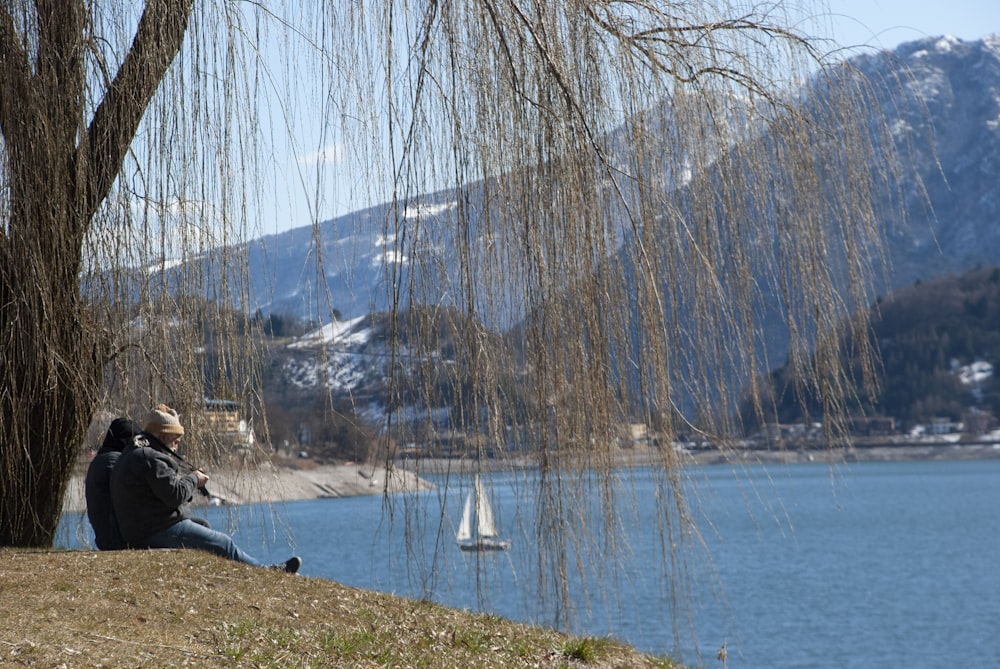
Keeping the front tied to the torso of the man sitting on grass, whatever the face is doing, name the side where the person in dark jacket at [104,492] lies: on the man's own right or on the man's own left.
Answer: on the man's own left

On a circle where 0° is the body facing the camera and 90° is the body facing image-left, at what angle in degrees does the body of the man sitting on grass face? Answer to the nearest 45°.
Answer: approximately 270°

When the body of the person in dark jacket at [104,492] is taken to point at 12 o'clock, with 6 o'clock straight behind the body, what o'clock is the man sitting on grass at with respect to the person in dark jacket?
The man sitting on grass is roughly at 2 o'clock from the person in dark jacket.

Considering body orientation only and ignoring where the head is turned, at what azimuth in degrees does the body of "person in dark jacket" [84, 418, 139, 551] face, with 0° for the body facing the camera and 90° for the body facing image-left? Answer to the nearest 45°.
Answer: approximately 270°

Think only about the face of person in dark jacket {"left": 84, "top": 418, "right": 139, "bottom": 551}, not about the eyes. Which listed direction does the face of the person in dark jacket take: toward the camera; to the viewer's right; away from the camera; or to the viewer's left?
away from the camera
